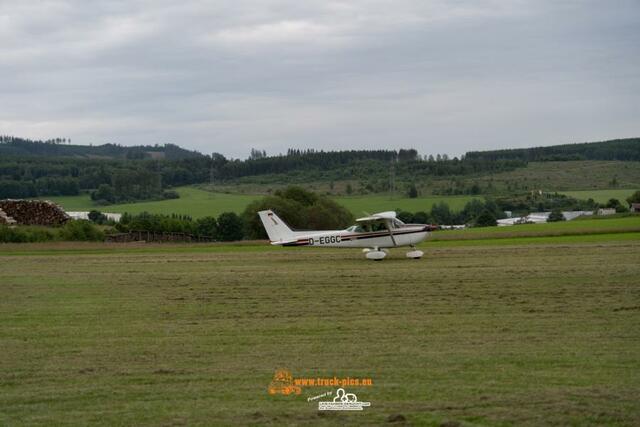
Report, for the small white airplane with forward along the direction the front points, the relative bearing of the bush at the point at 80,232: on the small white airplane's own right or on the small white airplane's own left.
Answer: on the small white airplane's own left

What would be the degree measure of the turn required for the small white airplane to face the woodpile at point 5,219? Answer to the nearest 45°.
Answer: approximately 135° to its left

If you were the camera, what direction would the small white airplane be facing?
facing to the right of the viewer
